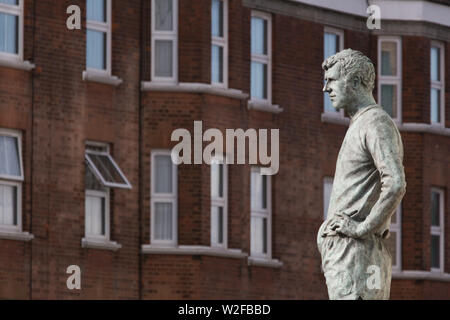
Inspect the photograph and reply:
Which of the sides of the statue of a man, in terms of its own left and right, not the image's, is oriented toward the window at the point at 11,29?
right

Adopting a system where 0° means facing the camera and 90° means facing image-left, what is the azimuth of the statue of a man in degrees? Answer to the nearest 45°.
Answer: approximately 90°

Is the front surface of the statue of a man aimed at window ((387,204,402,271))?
no

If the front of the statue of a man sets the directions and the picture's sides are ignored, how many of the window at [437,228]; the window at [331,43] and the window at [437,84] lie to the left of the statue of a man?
0

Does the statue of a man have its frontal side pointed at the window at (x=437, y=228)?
no

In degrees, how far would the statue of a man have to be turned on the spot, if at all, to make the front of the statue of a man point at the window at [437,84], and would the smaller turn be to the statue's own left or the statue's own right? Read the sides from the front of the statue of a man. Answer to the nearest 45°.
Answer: approximately 90° to the statue's own right

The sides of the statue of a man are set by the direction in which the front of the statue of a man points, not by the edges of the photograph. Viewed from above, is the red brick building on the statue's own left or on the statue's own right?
on the statue's own right

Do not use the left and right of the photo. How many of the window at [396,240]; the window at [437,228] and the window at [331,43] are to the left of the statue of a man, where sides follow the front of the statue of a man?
0

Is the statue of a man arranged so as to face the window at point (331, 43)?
no
